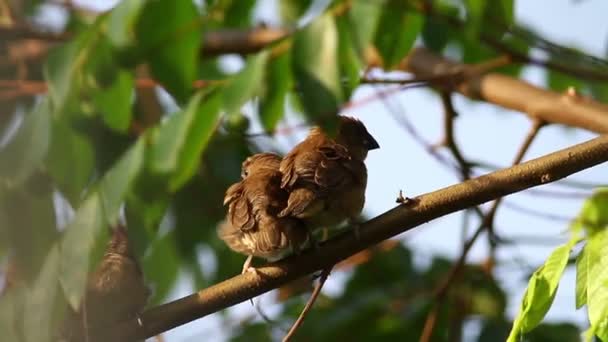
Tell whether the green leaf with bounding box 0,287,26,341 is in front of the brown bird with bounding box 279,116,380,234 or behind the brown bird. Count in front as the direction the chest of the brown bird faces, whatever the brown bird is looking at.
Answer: behind

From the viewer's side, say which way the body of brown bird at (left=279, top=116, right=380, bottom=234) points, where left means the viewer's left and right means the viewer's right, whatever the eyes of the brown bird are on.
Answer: facing to the right of the viewer

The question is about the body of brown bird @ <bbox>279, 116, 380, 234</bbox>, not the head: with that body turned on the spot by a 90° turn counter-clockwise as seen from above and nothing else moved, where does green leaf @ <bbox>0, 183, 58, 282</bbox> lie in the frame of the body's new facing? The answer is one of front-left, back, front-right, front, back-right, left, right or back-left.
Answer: left

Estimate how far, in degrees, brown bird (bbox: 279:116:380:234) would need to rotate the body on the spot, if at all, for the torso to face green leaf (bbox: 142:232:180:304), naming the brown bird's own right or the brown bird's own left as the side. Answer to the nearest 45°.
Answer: approximately 135° to the brown bird's own left
